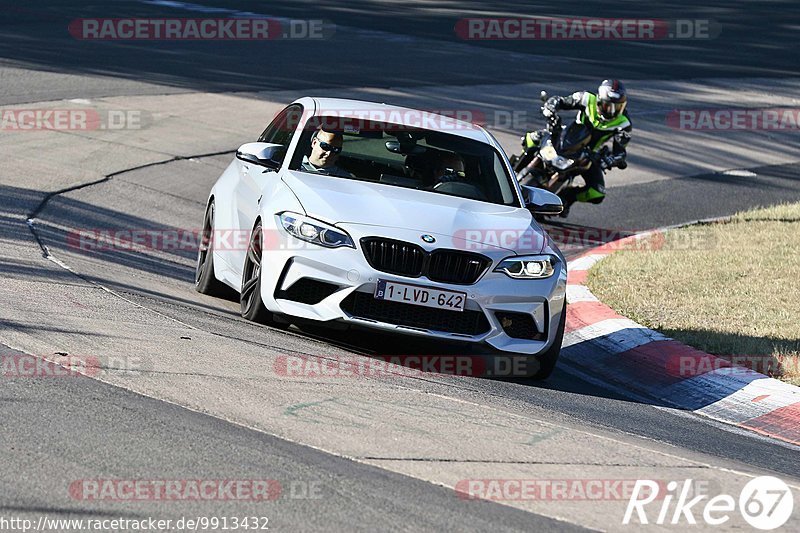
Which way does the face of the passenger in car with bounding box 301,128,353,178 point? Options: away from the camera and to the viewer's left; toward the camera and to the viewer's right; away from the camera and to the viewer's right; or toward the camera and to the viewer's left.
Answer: toward the camera and to the viewer's right

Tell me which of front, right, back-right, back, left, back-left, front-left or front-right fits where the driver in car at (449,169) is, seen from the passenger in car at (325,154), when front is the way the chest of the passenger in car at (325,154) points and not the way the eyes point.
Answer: front-left

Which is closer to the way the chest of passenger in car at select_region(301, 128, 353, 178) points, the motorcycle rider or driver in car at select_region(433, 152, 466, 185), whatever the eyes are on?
the driver in car

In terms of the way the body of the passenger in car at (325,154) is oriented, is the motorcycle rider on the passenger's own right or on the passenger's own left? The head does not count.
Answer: on the passenger's own left

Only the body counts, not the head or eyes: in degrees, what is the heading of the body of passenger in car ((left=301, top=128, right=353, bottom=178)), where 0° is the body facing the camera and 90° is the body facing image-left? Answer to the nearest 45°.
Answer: approximately 315°

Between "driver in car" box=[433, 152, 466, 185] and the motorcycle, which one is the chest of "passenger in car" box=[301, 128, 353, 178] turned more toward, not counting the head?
the driver in car
